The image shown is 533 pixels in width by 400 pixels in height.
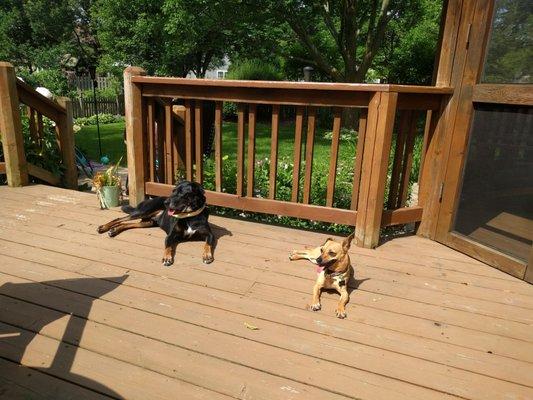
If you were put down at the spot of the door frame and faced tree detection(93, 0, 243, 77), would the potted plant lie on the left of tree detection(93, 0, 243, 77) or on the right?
left

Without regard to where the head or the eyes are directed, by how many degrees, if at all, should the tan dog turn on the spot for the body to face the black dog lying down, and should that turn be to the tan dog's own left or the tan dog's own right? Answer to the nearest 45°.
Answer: approximately 135° to the tan dog's own right

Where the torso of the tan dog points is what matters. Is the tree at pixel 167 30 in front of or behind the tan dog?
behind

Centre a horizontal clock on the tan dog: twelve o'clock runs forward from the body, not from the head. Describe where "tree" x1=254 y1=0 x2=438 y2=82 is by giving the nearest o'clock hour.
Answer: The tree is roughly at 6 o'clock from the tan dog.

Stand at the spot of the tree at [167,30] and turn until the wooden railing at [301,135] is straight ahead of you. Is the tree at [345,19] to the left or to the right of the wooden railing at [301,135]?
left

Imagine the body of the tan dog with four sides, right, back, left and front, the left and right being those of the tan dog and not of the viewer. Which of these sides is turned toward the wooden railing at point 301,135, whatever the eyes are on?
back

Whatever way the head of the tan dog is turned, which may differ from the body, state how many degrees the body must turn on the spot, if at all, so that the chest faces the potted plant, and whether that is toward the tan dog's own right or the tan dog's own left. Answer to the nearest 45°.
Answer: approximately 135° to the tan dog's own right

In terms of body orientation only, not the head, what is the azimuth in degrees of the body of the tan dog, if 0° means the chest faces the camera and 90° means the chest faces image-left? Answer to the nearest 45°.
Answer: approximately 0°

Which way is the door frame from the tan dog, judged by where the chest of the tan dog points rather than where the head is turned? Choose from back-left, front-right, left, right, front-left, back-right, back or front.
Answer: back-left

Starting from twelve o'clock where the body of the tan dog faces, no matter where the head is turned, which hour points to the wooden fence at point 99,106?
The wooden fence is roughly at 5 o'clock from the tan dog.
